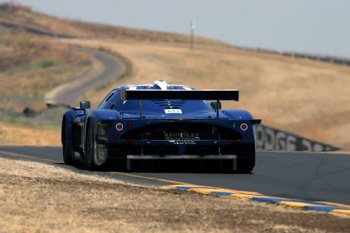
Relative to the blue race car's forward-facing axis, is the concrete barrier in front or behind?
in front

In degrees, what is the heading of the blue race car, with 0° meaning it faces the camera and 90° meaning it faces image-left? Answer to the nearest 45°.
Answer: approximately 180°
